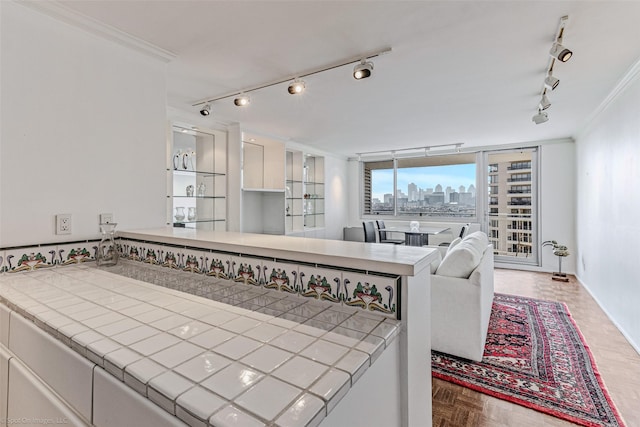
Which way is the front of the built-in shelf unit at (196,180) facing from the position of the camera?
facing the viewer and to the right of the viewer

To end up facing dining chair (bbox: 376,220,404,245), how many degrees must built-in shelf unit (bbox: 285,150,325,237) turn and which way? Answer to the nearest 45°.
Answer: approximately 45° to its left

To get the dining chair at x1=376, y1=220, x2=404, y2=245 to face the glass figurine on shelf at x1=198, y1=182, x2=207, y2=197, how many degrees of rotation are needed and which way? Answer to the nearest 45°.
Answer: approximately 135° to its right

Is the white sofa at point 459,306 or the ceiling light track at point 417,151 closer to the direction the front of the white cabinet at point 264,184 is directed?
the white sofa

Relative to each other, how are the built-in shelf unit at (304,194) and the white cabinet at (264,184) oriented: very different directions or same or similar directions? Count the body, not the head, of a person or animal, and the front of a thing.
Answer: same or similar directions

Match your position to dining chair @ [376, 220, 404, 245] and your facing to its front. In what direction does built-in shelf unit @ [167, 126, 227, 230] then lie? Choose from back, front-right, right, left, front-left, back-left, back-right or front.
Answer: back-right

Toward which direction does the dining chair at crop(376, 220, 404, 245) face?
to the viewer's right

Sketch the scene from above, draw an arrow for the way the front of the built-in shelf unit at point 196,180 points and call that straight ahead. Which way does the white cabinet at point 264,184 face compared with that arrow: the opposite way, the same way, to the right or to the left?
the same way

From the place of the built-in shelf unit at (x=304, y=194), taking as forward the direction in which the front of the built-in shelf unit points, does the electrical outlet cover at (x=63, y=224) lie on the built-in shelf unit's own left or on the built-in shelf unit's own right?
on the built-in shelf unit's own right

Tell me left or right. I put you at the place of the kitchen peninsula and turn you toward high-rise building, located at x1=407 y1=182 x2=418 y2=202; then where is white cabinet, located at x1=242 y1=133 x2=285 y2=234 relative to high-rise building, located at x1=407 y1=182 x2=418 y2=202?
left
